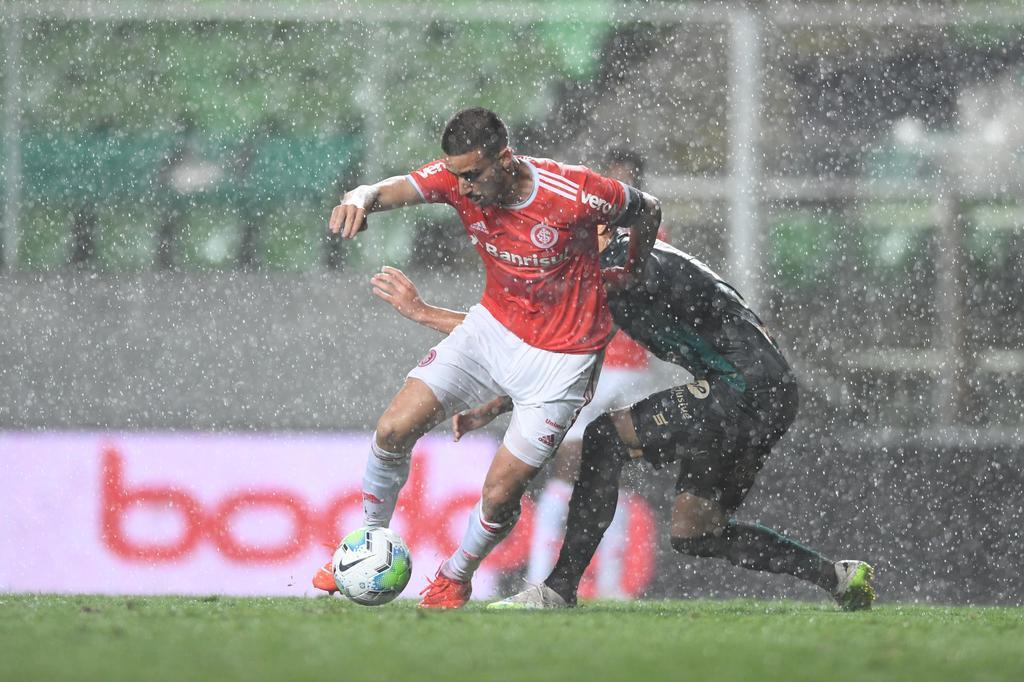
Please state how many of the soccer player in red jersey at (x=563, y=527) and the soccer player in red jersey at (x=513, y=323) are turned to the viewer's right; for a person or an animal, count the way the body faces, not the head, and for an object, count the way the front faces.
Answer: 0

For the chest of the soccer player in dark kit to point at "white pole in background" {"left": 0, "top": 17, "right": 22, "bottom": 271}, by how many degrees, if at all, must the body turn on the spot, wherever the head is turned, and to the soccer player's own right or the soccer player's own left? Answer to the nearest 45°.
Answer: approximately 45° to the soccer player's own right

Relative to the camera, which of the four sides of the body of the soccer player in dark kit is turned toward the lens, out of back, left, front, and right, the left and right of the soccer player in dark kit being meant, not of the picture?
left

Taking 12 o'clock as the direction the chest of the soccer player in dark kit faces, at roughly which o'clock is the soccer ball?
The soccer ball is roughly at 11 o'clock from the soccer player in dark kit.

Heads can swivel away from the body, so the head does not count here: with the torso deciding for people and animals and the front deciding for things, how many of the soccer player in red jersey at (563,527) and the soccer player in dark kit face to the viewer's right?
0

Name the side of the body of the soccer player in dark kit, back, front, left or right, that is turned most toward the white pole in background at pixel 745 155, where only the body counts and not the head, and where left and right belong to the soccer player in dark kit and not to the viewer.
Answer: right

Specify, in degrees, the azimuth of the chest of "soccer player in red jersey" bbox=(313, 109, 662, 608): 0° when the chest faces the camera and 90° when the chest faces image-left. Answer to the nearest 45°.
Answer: approximately 45°

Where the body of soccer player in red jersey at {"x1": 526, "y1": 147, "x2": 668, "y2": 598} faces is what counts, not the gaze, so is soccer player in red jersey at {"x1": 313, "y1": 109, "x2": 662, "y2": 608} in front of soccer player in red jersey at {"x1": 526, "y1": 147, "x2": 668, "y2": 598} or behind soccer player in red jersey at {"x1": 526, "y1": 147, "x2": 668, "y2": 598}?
in front

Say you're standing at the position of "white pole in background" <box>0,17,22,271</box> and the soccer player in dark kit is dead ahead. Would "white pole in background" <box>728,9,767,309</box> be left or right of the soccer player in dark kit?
left
